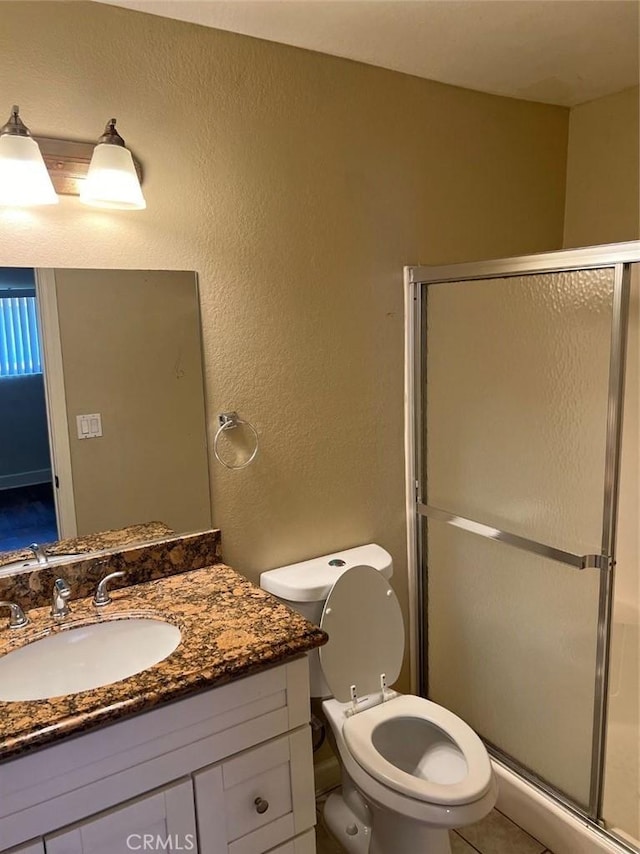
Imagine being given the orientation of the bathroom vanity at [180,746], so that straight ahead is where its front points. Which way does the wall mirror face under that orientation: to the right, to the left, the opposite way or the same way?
the same way

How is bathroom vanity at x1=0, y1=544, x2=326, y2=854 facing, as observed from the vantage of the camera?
facing the viewer and to the right of the viewer

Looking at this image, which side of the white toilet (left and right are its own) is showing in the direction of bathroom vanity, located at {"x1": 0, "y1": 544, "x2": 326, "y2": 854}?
right

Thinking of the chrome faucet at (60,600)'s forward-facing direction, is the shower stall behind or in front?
in front

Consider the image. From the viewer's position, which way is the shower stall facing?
facing the viewer and to the left of the viewer
